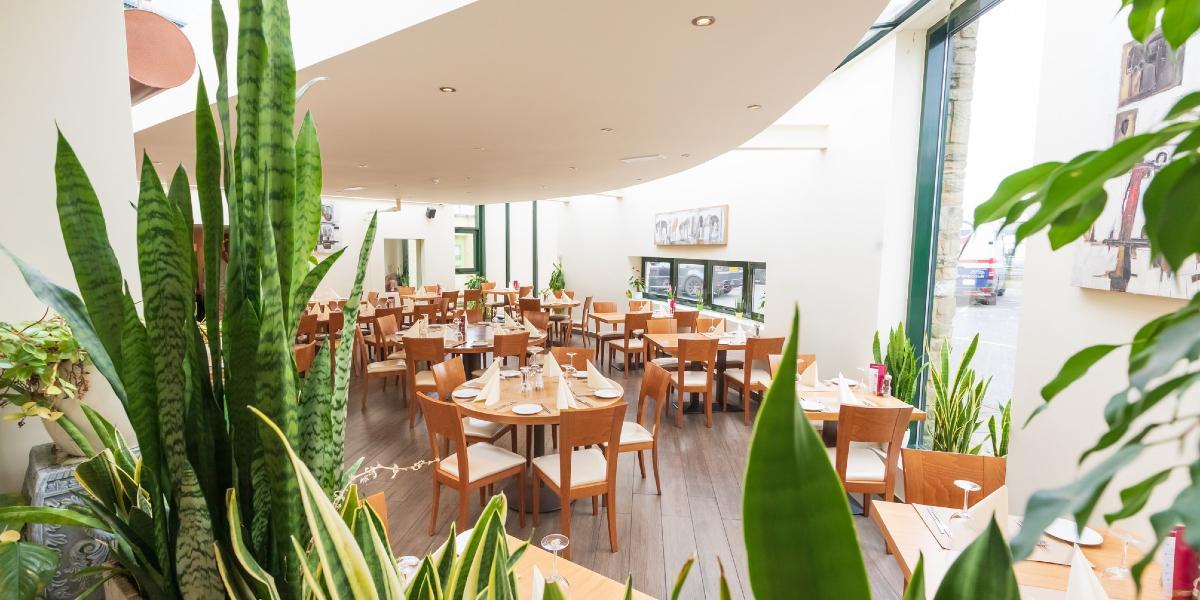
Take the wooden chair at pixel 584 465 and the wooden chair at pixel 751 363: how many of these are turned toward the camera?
0

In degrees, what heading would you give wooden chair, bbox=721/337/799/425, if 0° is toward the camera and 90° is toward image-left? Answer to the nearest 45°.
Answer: approximately 135°

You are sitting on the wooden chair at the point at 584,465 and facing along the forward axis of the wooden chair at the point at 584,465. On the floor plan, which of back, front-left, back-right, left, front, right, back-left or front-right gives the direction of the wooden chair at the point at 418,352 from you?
front

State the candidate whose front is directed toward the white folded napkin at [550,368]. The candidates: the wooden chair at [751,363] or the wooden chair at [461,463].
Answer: the wooden chair at [461,463]

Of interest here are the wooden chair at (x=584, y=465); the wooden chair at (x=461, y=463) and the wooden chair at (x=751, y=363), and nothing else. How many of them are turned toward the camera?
0

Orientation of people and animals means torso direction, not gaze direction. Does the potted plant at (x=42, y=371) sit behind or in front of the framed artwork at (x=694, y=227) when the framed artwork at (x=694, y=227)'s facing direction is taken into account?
in front

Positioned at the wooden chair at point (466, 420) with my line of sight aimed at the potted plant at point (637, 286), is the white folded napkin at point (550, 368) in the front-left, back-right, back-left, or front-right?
front-right

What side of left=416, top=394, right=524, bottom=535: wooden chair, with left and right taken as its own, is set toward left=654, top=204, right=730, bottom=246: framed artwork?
front

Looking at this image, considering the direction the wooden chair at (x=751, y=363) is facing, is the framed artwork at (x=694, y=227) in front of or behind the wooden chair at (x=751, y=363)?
in front

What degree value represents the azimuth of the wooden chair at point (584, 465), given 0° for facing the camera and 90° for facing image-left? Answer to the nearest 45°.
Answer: approximately 135°

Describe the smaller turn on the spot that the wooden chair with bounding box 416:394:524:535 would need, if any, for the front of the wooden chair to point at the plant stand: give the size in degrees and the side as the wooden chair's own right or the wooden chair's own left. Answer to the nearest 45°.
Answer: approximately 180°

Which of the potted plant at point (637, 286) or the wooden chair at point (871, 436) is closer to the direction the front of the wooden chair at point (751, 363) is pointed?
the potted plant
